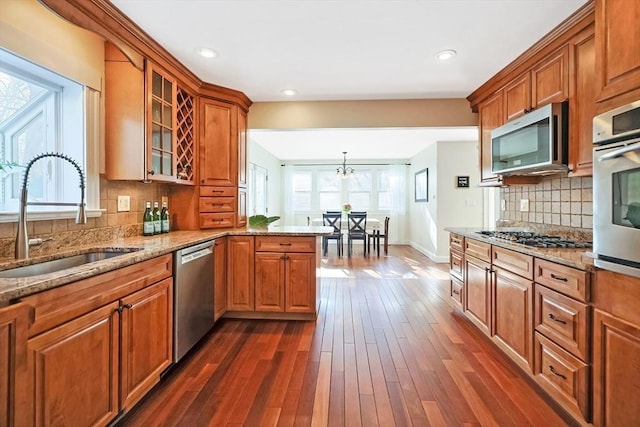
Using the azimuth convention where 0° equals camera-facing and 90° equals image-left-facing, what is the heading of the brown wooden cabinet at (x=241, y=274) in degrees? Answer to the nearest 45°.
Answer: approximately 0°

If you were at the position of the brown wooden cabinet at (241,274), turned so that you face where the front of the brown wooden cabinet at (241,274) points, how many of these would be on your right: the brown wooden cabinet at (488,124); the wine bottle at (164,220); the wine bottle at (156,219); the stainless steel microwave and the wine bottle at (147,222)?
3

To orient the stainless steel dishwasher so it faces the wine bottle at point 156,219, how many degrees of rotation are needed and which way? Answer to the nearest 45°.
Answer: approximately 180°

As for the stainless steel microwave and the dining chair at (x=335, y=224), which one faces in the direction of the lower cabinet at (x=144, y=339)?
the stainless steel microwave

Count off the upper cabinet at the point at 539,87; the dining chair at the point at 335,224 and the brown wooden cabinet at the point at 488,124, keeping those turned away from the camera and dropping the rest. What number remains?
1

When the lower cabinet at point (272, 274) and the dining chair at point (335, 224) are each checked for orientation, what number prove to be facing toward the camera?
1

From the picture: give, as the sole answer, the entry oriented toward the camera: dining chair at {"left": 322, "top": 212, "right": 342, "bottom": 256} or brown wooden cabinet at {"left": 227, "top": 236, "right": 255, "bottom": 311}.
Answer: the brown wooden cabinet

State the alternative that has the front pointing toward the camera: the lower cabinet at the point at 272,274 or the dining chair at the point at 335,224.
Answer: the lower cabinet

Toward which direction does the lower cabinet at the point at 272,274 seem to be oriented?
toward the camera

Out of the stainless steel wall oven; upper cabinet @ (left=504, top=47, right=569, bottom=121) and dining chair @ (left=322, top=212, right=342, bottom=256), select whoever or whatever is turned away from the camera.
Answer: the dining chair

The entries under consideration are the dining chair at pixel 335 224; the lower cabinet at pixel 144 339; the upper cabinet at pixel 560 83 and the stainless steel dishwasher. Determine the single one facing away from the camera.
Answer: the dining chair

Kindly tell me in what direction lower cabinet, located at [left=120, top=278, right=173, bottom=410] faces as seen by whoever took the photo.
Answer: facing the viewer and to the right of the viewer

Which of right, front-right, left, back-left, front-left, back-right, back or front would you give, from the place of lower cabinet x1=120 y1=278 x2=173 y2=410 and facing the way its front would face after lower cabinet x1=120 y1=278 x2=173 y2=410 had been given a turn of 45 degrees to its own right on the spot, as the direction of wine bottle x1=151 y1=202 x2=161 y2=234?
back

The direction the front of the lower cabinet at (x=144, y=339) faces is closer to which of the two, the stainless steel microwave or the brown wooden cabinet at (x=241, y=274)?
the stainless steel microwave

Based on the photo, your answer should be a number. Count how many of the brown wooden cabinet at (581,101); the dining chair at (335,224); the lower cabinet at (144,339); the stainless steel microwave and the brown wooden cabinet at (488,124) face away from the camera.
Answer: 1

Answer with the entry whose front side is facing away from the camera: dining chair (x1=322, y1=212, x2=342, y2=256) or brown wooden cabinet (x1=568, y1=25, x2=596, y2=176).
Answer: the dining chair

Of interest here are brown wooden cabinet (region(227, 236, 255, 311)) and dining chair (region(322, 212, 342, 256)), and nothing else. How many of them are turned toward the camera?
1

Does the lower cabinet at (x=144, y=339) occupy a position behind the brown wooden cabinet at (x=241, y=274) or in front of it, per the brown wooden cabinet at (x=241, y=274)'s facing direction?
in front

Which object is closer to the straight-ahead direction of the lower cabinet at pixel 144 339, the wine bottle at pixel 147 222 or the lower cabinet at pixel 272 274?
the lower cabinet

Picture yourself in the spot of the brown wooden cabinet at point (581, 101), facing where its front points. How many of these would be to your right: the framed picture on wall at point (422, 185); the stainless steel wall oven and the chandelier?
2

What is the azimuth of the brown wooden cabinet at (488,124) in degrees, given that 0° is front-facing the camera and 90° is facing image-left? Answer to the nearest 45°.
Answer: approximately 45°
